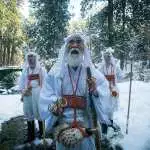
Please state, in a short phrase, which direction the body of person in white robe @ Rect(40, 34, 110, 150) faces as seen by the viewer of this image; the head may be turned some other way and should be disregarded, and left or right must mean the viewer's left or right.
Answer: facing the viewer

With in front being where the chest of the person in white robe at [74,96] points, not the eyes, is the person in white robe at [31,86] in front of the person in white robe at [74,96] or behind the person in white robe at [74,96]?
behind

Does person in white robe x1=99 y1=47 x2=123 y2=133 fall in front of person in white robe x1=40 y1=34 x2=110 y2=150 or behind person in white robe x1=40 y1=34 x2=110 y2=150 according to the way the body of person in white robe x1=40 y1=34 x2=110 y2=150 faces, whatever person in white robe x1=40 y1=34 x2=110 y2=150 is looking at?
behind

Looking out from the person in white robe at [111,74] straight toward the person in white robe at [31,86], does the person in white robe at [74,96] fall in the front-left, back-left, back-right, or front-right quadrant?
front-left

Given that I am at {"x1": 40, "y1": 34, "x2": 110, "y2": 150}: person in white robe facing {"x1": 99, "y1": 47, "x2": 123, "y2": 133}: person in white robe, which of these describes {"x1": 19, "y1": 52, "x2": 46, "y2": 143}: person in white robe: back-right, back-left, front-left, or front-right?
front-left
